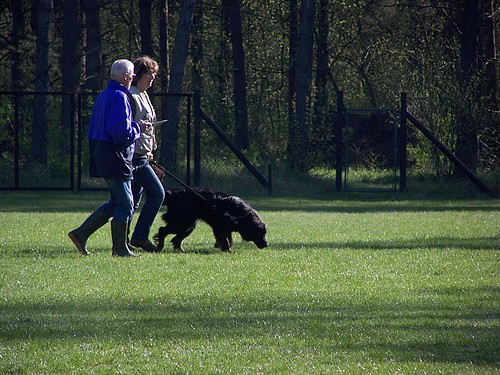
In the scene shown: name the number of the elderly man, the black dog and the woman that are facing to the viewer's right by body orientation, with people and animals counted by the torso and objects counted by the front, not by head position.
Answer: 3

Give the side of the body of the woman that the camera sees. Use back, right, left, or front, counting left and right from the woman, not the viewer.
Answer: right

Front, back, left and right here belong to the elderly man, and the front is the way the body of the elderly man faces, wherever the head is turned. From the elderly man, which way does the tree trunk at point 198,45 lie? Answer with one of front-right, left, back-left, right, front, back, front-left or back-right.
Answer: left

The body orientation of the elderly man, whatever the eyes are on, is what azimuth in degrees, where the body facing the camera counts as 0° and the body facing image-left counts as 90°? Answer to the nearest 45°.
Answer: approximately 270°

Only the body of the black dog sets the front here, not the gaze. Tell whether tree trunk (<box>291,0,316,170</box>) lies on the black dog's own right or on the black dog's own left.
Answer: on the black dog's own left

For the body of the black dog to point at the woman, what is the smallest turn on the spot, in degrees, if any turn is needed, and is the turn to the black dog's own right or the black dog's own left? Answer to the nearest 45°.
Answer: approximately 135° to the black dog's own right

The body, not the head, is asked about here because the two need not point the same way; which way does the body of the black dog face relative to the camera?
to the viewer's right

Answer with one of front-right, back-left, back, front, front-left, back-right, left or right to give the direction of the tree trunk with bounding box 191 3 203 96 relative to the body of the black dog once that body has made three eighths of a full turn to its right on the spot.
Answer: back-right

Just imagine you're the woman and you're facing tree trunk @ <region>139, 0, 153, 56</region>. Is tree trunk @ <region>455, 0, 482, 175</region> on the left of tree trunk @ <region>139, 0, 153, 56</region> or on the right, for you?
right

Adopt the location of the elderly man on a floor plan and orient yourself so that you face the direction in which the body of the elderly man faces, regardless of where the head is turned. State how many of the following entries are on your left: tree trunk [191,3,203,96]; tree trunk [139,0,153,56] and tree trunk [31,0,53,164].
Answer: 3
